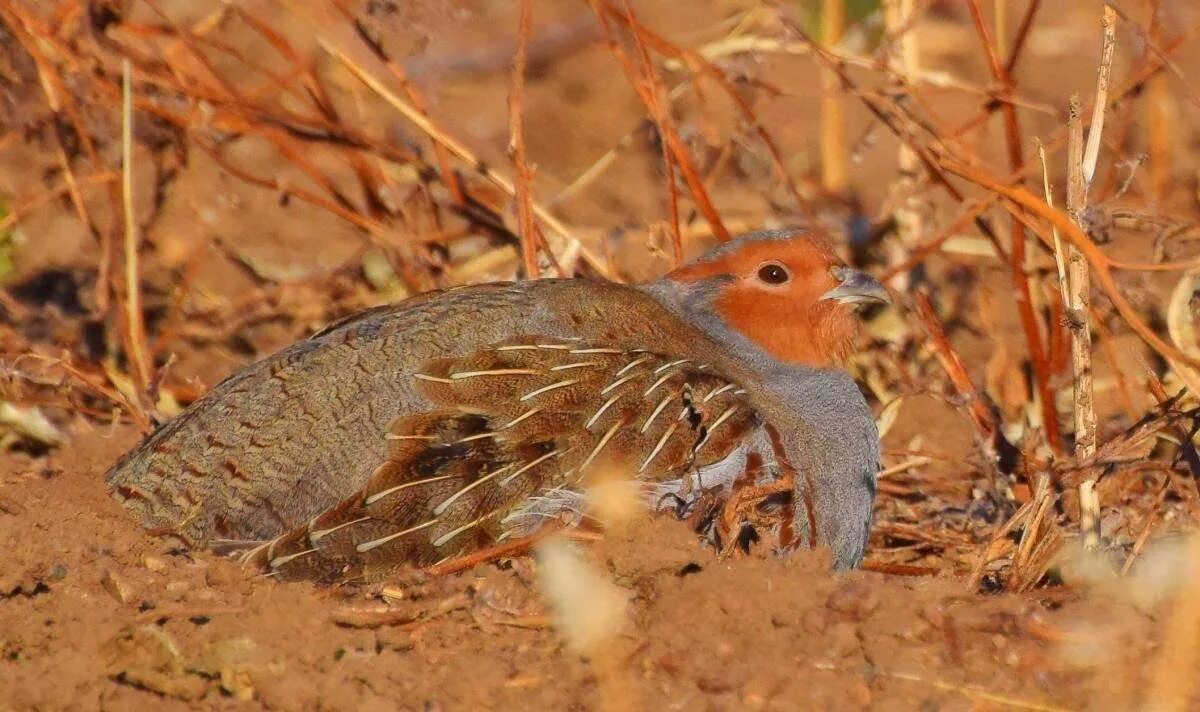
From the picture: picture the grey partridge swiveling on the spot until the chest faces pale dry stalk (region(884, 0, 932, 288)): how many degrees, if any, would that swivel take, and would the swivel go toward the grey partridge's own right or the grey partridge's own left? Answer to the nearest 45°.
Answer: approximately 45° to the grey partridge's own left

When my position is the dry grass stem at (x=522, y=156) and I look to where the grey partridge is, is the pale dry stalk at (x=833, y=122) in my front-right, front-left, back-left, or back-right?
back-left

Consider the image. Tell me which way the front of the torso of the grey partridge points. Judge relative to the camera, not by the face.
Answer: to the viewer's right

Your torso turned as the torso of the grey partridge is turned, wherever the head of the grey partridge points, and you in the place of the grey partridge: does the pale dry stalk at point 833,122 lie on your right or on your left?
on your left

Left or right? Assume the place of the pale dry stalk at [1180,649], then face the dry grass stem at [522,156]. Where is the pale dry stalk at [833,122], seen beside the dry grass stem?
right

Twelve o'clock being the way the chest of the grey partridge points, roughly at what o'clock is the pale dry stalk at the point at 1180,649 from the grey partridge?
The pale dry stalk is roughly at 1 o'clock from the grey partridge.
